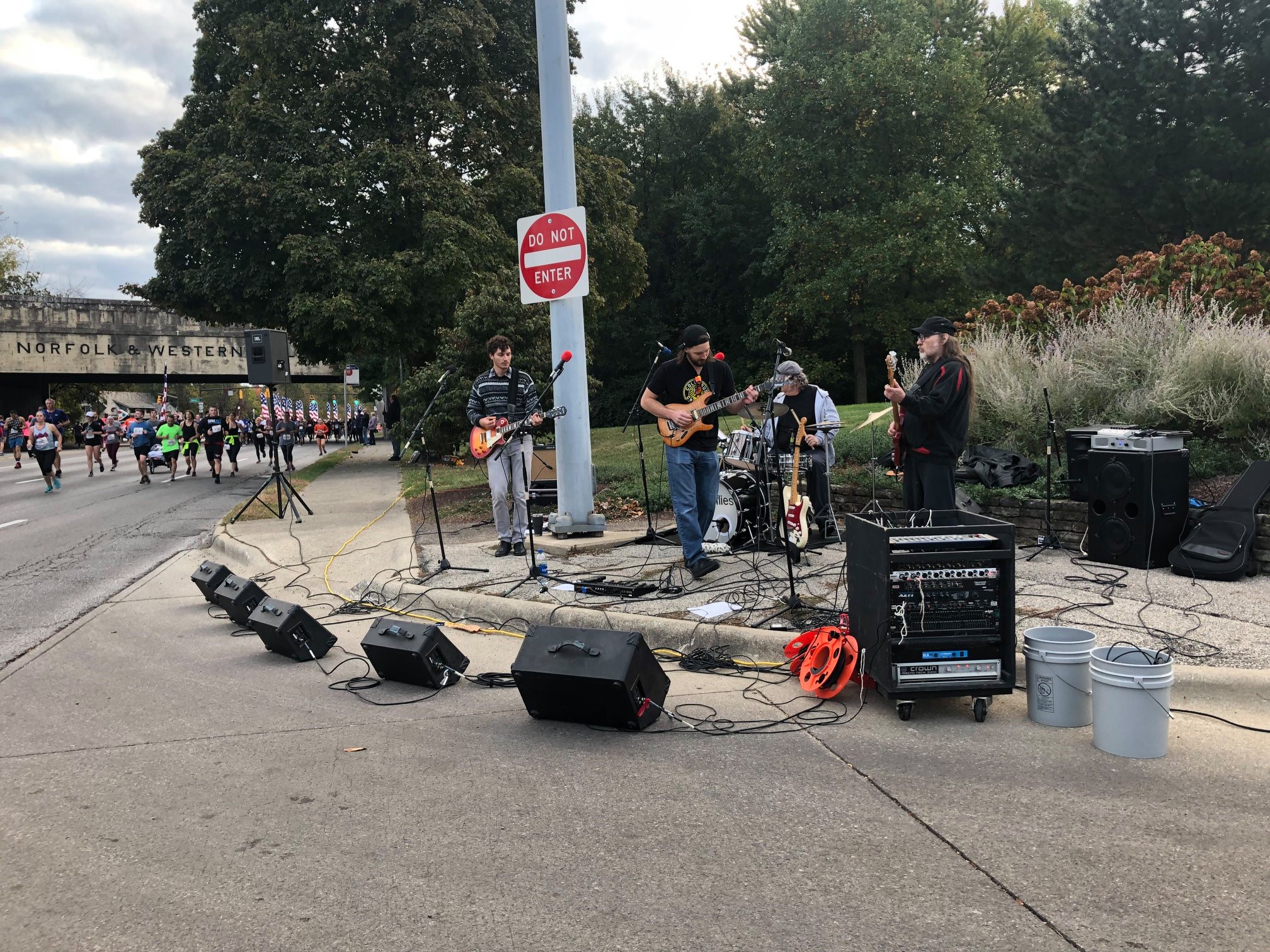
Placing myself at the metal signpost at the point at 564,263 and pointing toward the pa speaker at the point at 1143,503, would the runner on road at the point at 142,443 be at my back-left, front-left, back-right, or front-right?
back-left

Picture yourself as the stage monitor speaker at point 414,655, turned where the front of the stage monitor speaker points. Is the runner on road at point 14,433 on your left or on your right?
on your left

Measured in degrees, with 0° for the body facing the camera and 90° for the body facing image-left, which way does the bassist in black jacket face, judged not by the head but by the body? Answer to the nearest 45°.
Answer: approximately 90°

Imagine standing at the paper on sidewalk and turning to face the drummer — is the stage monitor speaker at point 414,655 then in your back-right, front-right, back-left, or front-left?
back-left

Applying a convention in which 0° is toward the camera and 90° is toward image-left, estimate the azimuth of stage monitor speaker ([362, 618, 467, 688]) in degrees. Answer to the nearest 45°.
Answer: approximately 225°

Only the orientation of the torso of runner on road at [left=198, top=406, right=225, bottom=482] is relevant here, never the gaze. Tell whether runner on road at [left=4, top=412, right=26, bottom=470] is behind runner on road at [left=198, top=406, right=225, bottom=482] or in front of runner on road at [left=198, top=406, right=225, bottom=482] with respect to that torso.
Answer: behind

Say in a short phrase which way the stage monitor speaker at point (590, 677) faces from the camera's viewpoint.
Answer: facing away from the viewer and to the right of the viewer

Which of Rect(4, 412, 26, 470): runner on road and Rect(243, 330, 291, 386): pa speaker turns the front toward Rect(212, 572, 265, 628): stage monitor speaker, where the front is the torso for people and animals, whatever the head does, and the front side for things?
the runner on road

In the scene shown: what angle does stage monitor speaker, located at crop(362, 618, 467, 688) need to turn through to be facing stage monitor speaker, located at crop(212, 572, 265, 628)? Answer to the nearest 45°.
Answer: approximately 90° to its left
